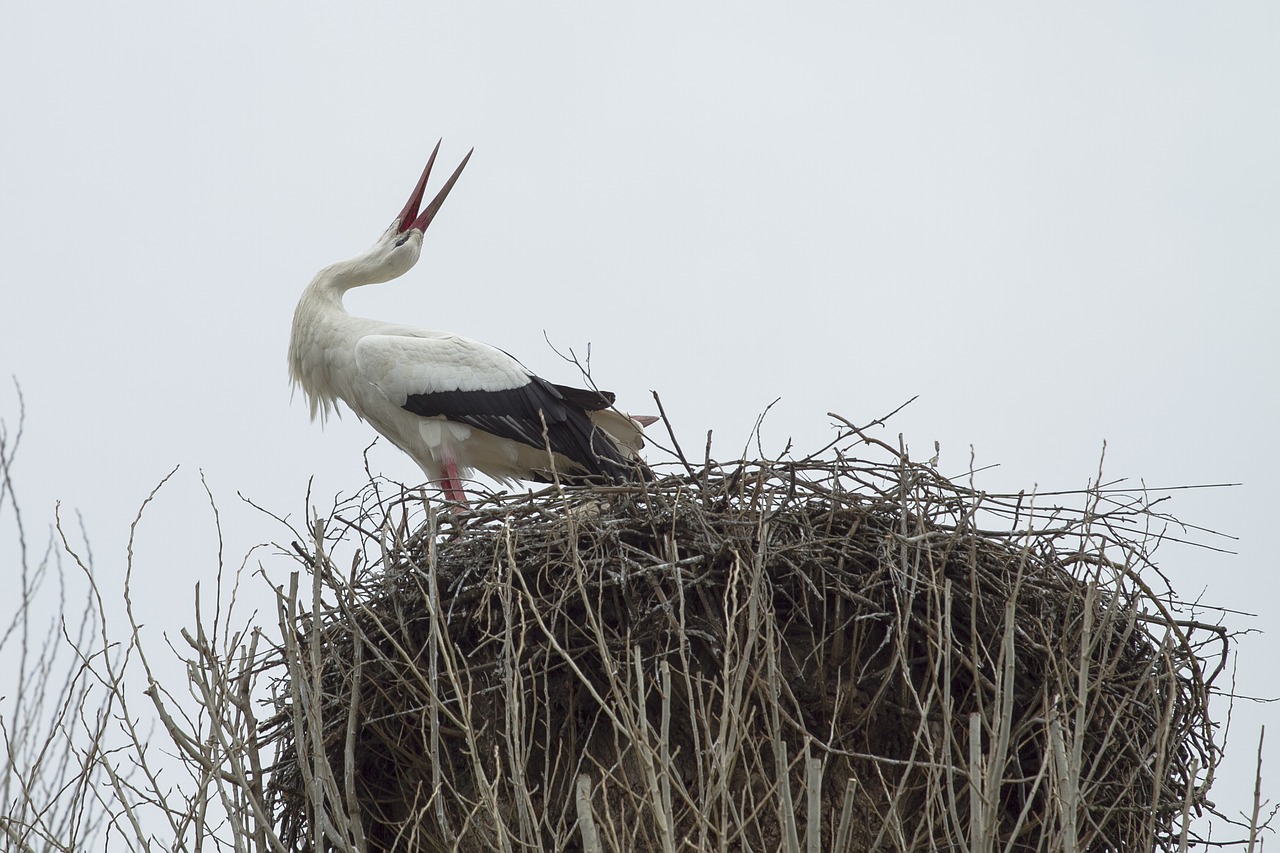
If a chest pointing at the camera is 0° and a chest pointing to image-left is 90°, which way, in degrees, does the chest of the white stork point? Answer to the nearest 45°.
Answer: approximately 90°
